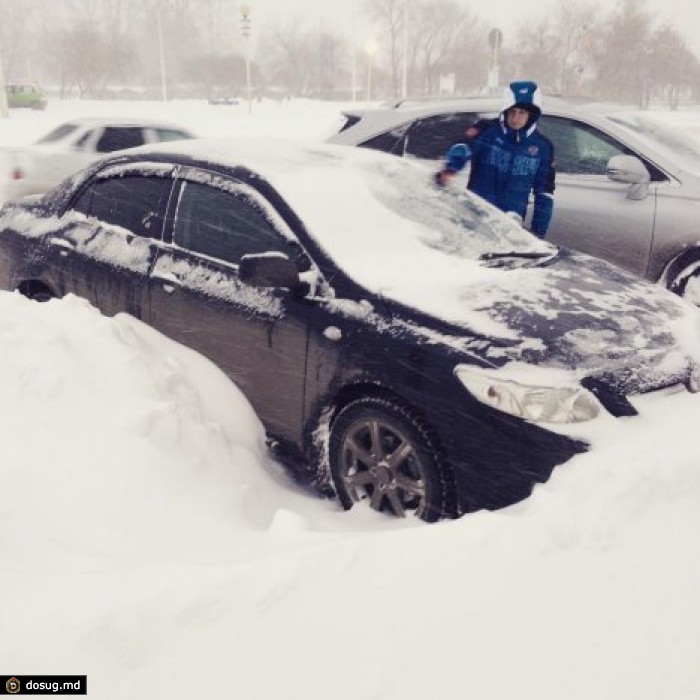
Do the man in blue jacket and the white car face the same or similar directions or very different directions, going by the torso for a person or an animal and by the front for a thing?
very different directions

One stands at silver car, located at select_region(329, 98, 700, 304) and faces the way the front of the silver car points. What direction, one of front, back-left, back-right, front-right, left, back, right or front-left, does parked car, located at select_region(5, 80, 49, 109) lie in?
back

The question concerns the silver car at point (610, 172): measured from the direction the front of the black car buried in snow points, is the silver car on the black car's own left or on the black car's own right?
on the black car's own left

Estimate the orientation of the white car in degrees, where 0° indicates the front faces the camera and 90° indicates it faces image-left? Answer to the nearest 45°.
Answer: approximately 225°

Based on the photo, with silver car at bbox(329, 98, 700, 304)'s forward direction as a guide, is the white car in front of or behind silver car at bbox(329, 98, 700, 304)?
behind

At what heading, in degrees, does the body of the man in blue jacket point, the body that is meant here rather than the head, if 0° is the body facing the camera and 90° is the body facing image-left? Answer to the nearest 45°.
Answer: approximately 0°

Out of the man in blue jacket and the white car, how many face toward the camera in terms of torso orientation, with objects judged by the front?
1

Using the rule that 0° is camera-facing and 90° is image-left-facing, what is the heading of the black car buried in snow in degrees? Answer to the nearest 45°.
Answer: approximately 315°

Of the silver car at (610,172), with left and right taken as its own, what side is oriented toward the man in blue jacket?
right
